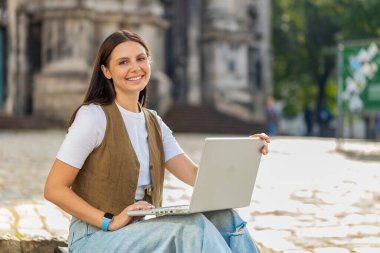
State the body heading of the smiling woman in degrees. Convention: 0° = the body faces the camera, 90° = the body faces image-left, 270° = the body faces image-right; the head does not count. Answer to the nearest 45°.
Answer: approximately 315°

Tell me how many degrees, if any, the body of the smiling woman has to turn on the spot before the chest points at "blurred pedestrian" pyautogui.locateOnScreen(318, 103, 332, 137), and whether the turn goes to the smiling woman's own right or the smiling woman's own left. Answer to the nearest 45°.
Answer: approximately 135° to the smiling woman's own left

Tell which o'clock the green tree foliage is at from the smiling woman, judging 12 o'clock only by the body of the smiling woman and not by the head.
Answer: The green tree foliage is roughly at 8 o'clock from the smiling woman.

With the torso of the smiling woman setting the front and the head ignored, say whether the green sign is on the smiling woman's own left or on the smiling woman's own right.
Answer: on the smiling woman's own left
